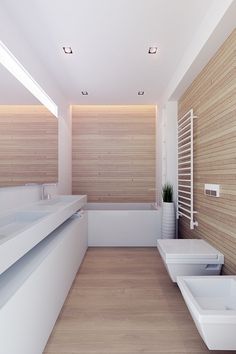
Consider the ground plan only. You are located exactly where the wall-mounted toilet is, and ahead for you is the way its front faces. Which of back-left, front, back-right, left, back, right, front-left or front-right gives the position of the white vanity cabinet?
front-left

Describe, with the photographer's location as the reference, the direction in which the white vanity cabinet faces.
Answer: facing to the right of the viewer

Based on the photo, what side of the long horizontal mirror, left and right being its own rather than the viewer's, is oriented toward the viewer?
right

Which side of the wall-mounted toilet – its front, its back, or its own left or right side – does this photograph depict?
left

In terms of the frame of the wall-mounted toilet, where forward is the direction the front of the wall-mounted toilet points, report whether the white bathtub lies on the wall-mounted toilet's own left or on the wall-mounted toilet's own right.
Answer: on the wall-mounted toilet's own right

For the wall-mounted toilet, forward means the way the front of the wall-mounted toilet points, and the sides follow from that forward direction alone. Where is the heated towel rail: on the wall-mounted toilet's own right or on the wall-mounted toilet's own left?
on the wall-mounted toilet's own right

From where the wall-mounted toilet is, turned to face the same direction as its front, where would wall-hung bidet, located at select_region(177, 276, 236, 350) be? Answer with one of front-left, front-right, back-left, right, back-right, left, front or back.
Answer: left

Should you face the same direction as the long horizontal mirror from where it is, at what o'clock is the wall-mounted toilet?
The wall-mounted toilet is roughly at 1 o'clock from the long horizontal mirror.

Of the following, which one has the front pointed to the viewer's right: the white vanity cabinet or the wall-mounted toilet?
the white vanity cabinet

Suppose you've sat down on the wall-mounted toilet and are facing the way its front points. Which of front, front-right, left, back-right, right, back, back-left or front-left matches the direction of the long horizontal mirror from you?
front

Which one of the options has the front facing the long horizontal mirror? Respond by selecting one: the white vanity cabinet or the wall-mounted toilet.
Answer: the wall-mounted toilet

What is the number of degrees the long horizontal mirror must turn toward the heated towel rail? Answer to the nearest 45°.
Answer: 0° — it already faces it

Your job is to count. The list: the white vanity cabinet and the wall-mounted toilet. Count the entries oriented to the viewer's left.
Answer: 1
